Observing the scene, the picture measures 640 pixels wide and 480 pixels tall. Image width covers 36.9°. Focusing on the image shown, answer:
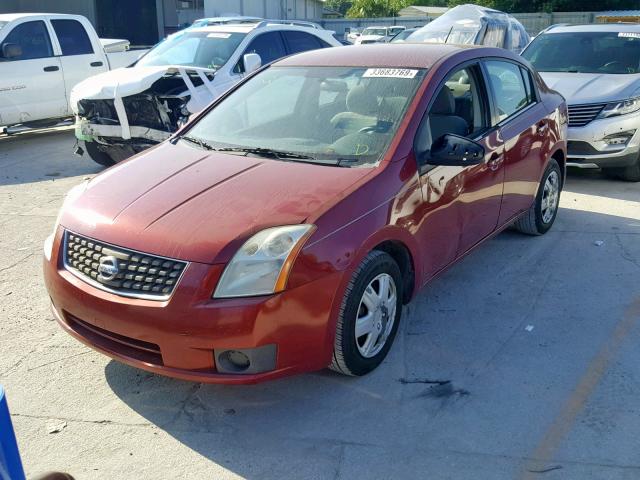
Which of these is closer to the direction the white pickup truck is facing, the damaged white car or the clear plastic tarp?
the damaged white car

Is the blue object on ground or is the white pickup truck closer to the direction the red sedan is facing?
the blue object on ground

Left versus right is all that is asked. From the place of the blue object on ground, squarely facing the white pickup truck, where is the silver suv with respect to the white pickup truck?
right

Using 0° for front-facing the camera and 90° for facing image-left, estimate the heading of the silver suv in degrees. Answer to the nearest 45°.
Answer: approximately 45°

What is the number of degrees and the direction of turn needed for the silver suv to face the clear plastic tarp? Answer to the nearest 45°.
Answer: approximately 135° to its right

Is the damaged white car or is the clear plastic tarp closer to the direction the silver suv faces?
the damaged white car

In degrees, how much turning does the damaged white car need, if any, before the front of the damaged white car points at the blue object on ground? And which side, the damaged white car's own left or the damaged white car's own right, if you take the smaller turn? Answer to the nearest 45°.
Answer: approximately 45° to the damaged white car's own left

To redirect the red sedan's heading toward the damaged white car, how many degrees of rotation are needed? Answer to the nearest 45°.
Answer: approximately 135° to its right

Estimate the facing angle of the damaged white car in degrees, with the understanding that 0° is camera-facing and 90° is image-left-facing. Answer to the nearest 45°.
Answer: approximately 45°

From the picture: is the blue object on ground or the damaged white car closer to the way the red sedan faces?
the blue object on ground
